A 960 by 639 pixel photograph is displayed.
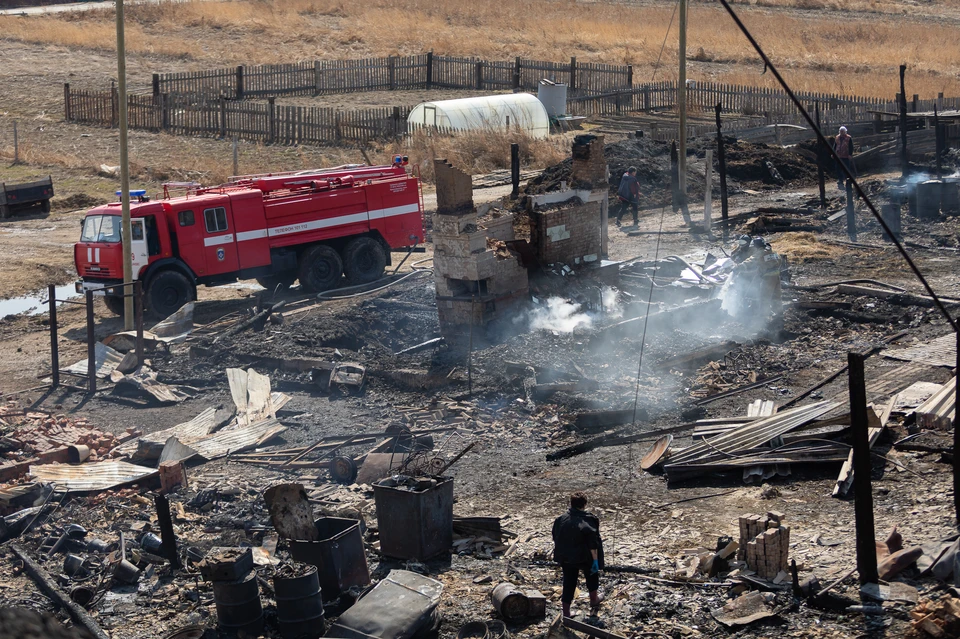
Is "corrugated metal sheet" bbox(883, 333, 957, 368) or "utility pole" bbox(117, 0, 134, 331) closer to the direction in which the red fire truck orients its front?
the utility pole

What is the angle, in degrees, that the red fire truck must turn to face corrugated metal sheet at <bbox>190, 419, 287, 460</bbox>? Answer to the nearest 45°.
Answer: approximately 45° to its left

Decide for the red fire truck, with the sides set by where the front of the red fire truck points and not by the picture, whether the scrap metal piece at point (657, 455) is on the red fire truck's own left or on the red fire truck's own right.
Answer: on the red fire truck's own left

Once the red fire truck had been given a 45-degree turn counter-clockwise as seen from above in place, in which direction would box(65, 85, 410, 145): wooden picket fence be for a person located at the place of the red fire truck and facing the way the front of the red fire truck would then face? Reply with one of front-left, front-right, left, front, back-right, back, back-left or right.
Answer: back

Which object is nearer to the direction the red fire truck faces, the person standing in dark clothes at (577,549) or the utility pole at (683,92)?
the person standing in dark clothes

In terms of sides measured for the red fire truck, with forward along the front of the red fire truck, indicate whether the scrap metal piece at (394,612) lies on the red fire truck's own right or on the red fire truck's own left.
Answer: on the red fire truck's own left

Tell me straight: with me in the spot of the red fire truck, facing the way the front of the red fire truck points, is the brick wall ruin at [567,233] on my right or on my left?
on my left

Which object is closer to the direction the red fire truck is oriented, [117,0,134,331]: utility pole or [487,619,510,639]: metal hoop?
the utility pole

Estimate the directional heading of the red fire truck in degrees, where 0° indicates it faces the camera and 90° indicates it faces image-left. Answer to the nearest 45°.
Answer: approximately 45°

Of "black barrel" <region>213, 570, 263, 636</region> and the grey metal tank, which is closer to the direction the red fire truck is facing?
the black barrel

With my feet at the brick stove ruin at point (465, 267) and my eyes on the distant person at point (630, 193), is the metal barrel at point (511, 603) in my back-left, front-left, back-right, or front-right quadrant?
back-right

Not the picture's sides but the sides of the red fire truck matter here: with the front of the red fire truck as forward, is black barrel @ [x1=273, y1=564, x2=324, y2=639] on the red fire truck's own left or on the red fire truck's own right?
on the red fire truck's own left
